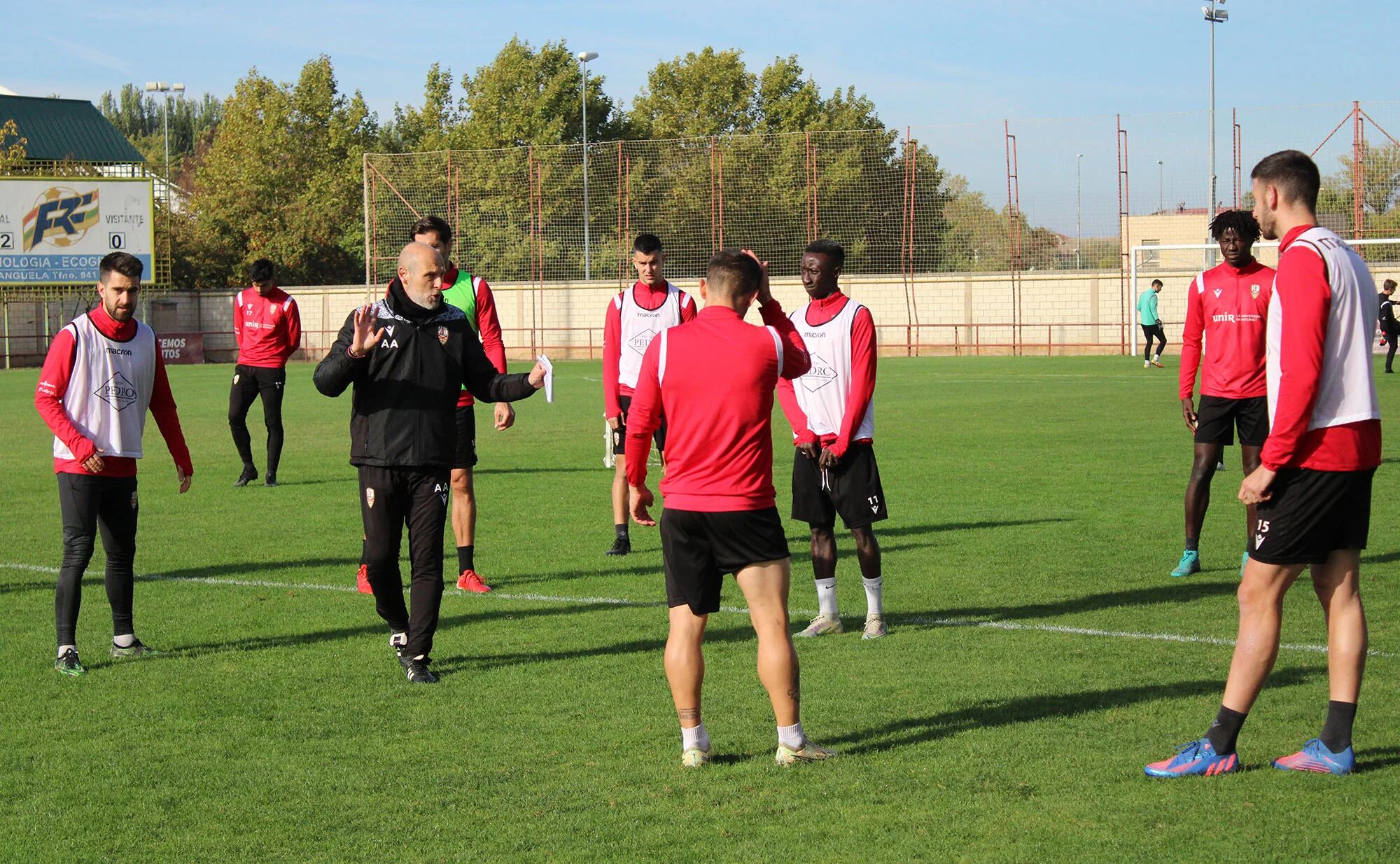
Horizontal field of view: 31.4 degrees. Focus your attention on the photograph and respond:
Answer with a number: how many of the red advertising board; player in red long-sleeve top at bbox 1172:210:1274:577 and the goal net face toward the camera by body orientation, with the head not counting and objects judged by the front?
3

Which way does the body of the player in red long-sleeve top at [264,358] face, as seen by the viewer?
toward the camera

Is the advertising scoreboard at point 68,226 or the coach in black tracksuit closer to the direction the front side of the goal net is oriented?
the coach in black tracksuit

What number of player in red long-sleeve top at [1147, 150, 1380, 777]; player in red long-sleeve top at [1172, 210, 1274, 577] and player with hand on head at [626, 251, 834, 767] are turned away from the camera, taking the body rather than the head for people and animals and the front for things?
1

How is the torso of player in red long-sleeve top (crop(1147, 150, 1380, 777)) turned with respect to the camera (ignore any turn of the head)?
to the viewer's left

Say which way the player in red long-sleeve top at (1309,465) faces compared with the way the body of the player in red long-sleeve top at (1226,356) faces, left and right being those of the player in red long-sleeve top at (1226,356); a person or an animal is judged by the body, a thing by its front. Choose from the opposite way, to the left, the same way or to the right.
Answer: to the right

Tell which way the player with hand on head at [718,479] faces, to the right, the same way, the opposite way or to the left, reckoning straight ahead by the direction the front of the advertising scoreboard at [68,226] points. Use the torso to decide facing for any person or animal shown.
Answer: the opposite way

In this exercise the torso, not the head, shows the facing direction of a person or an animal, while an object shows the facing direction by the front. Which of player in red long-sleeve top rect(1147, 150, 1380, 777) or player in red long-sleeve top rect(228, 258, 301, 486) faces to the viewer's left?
player in red long-sleeve top rect(1147, 150, 1380, 777)

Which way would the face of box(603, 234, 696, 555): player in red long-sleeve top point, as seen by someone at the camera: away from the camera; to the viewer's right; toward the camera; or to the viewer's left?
toward the camera

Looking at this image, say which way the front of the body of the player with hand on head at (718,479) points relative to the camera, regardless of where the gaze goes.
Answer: away from the camera

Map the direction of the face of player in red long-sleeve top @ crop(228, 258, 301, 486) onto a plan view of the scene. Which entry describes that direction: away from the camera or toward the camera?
toward the camera

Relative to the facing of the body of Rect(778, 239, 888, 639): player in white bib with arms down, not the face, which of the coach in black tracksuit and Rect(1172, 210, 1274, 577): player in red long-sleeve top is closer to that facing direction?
the coach in black tracksuit

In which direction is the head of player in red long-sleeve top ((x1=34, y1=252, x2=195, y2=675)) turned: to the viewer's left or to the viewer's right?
to the viewer's right

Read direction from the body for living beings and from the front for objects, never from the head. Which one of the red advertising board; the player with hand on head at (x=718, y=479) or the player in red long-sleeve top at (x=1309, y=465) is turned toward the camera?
the red advertising board

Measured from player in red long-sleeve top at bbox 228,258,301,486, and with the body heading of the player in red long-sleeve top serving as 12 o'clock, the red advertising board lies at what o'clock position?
The red advertising board is roughly at 6 o'clock from the player in red long-sleeve top.

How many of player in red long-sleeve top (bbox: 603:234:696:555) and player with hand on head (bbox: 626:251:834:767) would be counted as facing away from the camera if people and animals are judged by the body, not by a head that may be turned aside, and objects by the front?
1

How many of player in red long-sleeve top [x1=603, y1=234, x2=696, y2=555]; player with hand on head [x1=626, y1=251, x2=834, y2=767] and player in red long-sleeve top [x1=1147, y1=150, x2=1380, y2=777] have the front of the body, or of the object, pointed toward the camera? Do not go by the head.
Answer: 1

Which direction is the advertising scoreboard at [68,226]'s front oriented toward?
toward the camera

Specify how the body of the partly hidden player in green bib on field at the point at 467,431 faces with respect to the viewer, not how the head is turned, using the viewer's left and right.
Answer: facing the viewer
